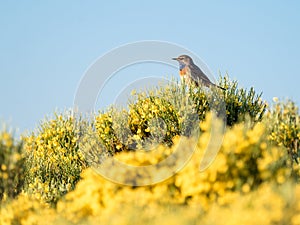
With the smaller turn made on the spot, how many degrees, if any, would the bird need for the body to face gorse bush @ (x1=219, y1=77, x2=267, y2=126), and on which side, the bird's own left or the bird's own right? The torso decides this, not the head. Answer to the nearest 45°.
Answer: approximately 135° to the bird's own right

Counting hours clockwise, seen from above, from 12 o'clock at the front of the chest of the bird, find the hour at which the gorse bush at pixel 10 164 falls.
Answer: The gorse bush is roughly at 10 o'clock from the bird.

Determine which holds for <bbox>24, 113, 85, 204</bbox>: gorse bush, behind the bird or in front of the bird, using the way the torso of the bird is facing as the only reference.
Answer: in front

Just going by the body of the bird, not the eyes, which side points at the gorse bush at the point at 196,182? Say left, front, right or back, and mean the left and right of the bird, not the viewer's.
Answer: left

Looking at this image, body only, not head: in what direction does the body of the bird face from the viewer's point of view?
to the viewer's left
